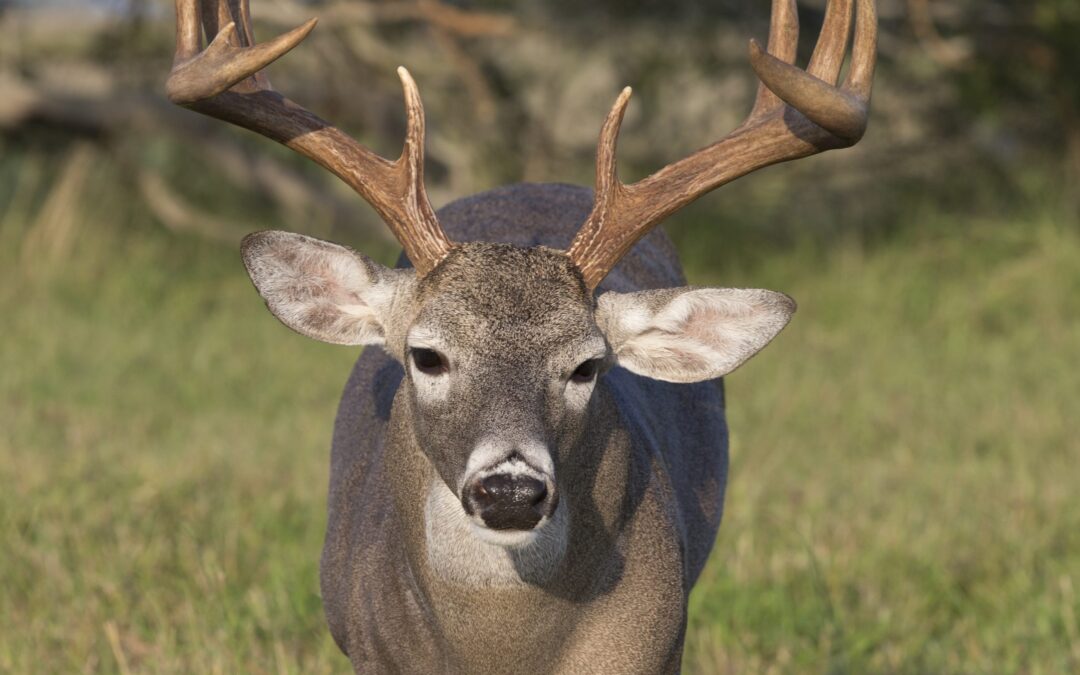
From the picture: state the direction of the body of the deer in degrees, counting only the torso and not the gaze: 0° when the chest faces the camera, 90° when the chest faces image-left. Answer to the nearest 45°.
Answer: approximately 0°
